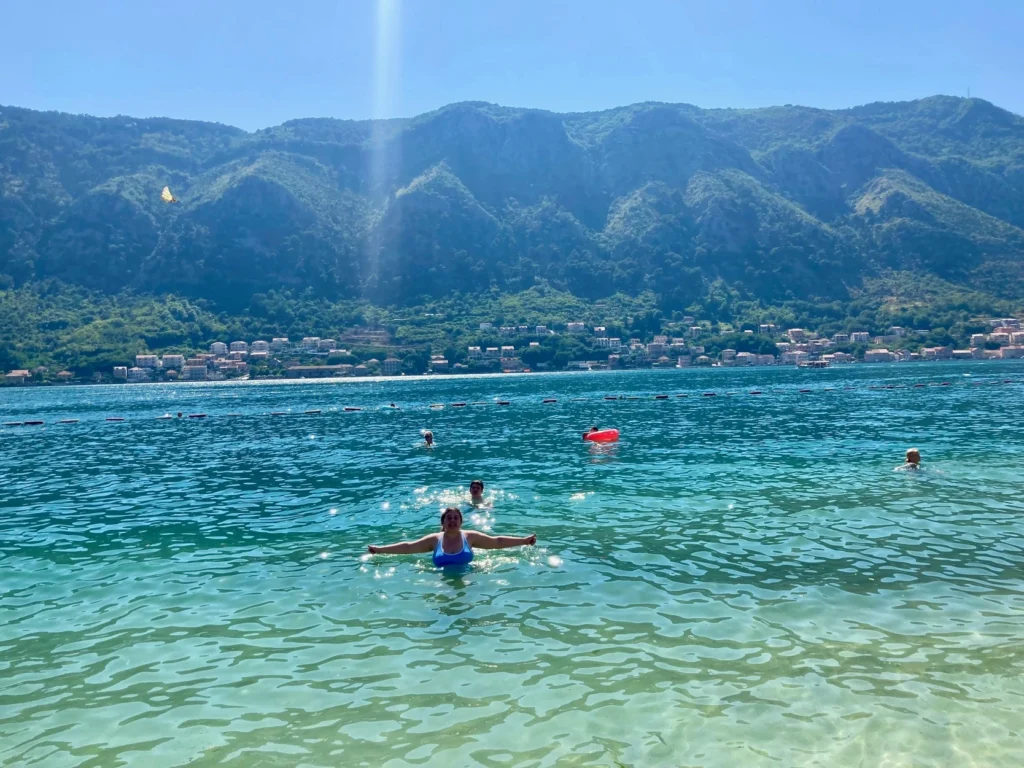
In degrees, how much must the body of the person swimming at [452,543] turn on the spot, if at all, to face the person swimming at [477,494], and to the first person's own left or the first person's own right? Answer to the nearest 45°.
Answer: approximately 180°

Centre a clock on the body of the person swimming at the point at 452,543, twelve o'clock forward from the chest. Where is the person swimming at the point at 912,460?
the person swimming at the point at 912,460 is roughly at 8 o'clock from the person swimming at the point at 452,543.

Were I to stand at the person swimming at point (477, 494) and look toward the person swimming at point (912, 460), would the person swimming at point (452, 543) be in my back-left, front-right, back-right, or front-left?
back-right

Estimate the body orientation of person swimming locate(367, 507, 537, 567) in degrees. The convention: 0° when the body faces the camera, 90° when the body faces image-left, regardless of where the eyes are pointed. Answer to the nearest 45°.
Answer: approximately 0°
